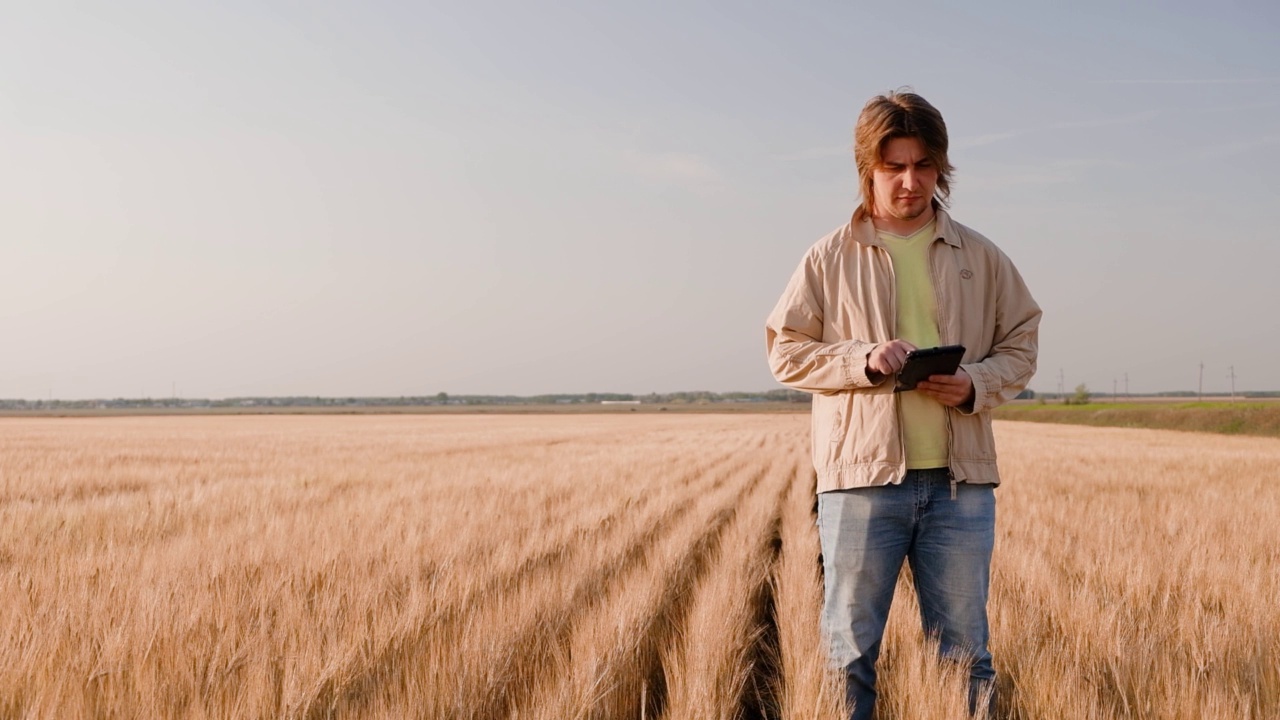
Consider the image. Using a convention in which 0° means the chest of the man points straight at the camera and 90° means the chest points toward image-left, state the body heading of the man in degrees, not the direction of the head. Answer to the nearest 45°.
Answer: approximately 0°
